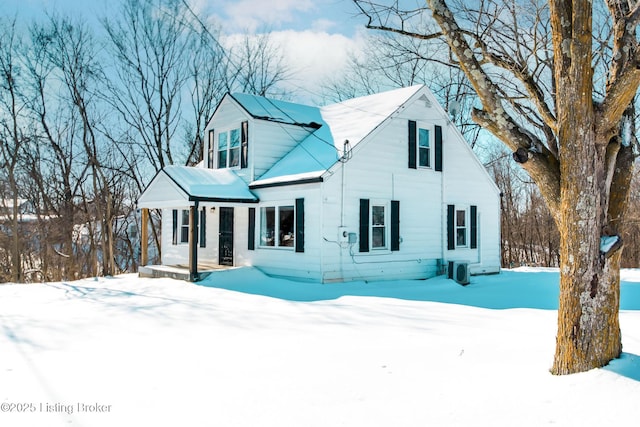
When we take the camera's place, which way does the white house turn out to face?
facing the viewer and to the left of the viewer

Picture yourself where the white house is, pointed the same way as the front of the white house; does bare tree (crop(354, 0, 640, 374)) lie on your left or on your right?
on your left

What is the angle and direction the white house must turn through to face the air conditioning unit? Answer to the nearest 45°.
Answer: approximately 135° to its left

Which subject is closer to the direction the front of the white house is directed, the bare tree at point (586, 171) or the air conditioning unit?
the bare tree
